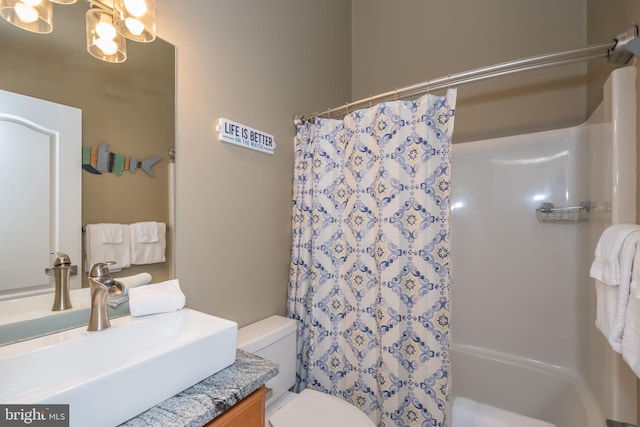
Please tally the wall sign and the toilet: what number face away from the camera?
0

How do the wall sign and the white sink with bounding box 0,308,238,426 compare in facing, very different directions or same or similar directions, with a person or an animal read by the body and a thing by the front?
same or similar directions

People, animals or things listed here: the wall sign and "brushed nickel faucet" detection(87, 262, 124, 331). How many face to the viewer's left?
0

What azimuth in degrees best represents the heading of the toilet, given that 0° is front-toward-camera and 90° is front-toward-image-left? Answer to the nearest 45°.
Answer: approximately 315°

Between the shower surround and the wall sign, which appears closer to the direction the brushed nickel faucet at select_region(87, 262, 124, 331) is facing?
the shower surround

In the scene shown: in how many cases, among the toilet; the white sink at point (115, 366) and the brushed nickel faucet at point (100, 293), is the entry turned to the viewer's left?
0

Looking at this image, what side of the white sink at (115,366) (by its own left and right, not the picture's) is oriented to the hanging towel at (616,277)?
front

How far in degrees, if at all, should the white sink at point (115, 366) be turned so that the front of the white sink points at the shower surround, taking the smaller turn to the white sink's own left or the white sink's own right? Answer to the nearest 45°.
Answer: approximately 45° to the white sink's own left

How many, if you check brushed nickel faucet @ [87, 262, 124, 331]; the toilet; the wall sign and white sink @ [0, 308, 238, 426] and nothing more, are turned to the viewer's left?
0

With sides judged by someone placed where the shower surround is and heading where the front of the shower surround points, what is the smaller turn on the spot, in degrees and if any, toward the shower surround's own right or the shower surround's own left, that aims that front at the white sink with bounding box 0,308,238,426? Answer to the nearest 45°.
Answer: approximately 45° to the shower surround's own right

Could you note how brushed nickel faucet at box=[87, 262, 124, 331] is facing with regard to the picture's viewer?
facing the viewer and to the right of the viewer

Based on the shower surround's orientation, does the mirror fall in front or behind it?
in front

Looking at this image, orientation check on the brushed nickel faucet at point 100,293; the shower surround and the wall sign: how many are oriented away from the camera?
0
